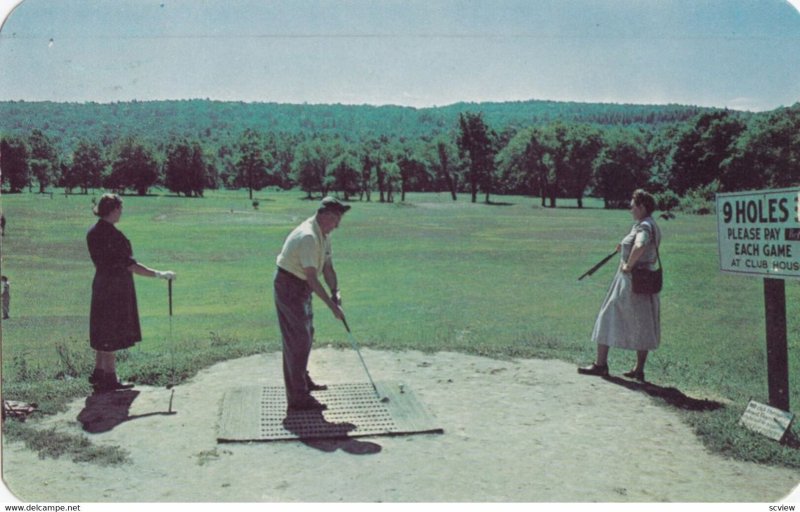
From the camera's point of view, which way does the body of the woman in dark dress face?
to the viewer's right

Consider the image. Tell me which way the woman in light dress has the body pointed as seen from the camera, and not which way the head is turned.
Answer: to the viewer's left

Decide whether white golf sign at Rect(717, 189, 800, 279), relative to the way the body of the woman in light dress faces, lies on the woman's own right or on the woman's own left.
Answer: on the woman's own left

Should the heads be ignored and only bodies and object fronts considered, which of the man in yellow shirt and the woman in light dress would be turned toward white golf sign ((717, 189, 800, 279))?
the man in yellow shirt

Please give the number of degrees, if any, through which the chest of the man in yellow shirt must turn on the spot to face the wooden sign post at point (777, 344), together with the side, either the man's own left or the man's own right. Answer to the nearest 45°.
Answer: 0° — they already face it

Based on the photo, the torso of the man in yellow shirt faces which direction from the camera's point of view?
to the viewer's right

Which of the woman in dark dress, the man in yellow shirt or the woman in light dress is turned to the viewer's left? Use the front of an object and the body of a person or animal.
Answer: the woman in light dress

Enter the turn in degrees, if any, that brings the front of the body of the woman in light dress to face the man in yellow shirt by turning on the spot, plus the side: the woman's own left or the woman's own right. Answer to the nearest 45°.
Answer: approximately 45° to the woman's own left

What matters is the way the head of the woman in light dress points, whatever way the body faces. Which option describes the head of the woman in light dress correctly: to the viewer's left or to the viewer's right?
to the viewer's left
